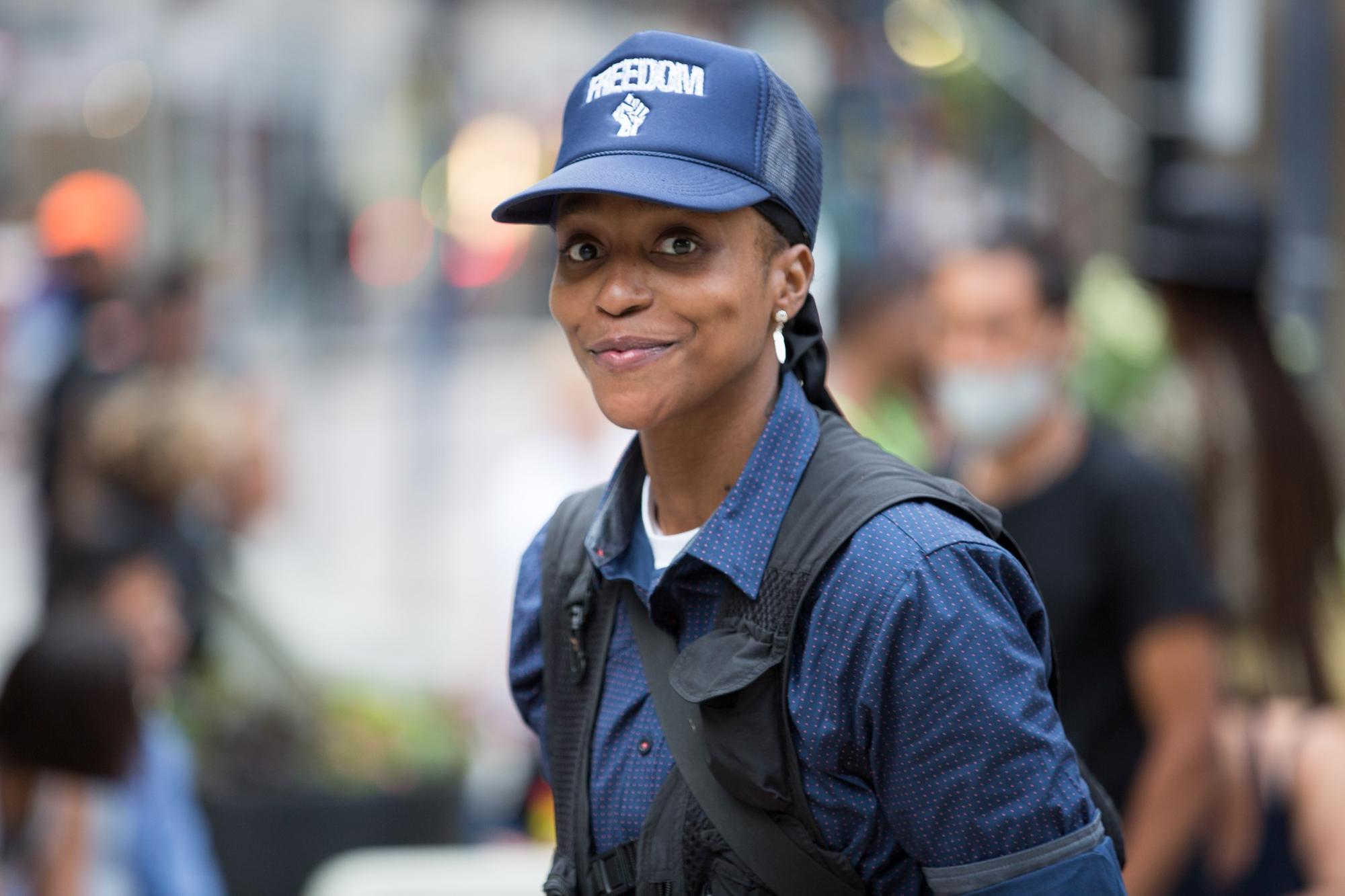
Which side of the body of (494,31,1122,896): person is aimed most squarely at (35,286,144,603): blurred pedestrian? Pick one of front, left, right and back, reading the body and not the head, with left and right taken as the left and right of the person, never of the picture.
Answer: right

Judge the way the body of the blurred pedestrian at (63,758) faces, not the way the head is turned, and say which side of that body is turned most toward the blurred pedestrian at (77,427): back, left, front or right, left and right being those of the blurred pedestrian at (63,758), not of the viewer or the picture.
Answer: front

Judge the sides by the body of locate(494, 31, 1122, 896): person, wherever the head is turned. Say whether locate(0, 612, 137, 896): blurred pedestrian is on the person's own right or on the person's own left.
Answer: on the person's own right

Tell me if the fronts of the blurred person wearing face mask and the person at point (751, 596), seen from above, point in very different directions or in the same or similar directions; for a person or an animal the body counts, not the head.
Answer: same or similar directions

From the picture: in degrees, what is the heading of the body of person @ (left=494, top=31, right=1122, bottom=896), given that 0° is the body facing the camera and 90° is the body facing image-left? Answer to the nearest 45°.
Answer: approximately 45°

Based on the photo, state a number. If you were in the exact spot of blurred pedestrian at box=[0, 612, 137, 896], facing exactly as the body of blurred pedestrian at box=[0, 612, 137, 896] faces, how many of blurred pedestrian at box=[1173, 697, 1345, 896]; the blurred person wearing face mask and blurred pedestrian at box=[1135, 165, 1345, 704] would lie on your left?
0

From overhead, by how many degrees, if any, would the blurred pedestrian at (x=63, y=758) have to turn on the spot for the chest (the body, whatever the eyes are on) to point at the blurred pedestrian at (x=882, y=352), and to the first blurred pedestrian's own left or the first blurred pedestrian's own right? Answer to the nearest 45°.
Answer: approximately 90° to the first blurred pedestrian's own right

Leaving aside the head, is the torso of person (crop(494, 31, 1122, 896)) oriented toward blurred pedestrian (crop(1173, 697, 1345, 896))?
no

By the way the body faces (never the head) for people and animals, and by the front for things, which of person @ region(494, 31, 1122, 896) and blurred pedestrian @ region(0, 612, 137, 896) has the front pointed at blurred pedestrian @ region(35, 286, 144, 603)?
blurred pedestrian @ region(0, 612, 137, 896)

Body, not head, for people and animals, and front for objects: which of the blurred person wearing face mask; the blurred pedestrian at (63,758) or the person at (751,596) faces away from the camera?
the blurred pedestrian

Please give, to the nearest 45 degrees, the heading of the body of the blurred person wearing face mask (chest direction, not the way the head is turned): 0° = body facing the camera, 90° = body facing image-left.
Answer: approximately 45°

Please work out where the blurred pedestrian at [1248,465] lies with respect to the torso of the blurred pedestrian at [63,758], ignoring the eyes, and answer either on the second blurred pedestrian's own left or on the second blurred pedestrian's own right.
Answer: on the second blurred pedestrian's own right

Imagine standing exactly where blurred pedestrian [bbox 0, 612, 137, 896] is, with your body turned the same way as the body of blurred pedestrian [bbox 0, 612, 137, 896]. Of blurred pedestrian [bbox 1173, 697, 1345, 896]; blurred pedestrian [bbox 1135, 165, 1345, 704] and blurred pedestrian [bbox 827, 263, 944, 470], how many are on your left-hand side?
0

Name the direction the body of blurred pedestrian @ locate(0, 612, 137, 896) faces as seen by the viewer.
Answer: away from the camera

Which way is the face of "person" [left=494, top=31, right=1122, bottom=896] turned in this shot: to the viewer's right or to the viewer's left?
to the viewer's left

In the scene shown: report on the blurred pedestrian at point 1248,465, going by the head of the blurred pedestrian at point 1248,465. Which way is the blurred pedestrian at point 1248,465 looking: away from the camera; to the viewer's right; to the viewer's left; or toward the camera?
away from the camera
